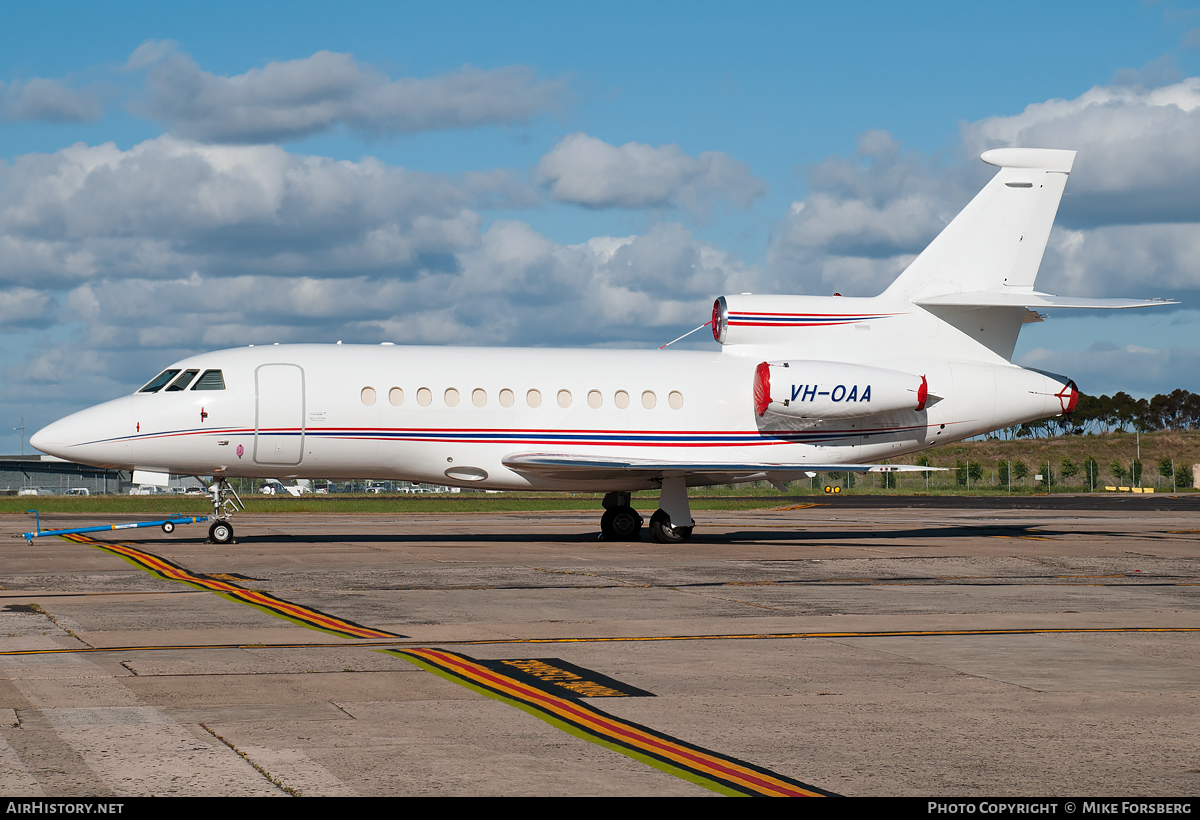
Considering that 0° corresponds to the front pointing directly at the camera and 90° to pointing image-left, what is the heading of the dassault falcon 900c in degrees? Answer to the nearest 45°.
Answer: approximately 90°
